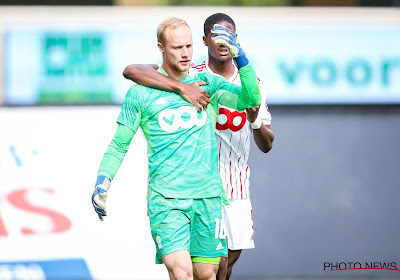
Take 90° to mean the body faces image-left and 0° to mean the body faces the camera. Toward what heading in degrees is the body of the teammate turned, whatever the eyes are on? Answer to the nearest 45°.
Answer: approximately 0°
